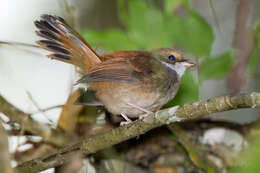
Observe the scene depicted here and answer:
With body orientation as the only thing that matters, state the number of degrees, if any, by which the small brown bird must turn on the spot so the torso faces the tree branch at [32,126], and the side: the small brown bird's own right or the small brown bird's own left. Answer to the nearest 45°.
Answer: approximately 180°

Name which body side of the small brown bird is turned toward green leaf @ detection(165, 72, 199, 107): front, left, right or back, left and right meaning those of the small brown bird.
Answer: front

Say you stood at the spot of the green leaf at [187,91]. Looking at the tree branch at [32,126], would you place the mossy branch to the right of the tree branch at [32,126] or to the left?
left

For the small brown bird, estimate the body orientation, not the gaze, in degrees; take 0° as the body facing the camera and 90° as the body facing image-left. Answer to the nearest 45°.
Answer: approximately 270°

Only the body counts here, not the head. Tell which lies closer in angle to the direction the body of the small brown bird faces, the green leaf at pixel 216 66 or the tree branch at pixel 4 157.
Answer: the green leaf
